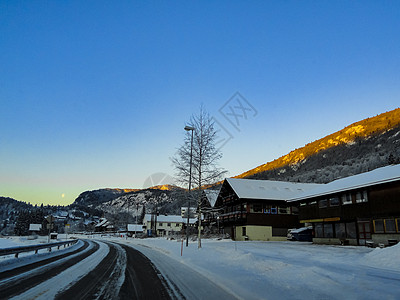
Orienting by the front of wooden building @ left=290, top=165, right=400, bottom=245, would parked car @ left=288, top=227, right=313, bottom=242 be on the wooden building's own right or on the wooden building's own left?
on the wooden building's own right

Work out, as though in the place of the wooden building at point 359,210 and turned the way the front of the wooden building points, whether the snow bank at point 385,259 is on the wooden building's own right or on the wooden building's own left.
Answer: on the wooden building's own left

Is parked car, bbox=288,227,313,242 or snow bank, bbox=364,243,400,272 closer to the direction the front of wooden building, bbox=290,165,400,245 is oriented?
the snow bank

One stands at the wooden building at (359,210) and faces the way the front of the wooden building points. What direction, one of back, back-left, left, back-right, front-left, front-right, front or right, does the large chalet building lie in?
right

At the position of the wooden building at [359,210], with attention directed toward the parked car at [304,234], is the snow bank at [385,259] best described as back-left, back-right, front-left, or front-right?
back-left

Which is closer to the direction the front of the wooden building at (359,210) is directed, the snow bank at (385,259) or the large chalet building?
the snow bank
